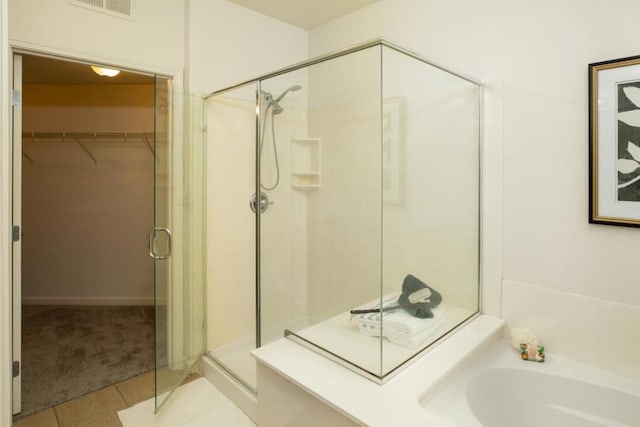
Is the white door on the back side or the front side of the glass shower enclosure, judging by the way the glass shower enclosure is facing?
on the front side

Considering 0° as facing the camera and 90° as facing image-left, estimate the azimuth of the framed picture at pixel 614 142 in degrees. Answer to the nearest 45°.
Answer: approximately 45°

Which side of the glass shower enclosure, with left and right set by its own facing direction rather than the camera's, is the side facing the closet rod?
right

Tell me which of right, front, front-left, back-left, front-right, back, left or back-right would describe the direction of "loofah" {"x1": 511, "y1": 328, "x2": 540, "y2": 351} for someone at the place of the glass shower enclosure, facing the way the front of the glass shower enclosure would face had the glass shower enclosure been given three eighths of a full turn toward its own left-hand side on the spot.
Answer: front

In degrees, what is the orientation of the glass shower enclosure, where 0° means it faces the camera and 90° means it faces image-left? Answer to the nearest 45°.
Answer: approximately 45°

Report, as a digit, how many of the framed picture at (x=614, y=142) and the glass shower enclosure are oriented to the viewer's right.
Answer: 0

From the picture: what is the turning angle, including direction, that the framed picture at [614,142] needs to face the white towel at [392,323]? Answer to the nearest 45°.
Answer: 0° — it already faces it
